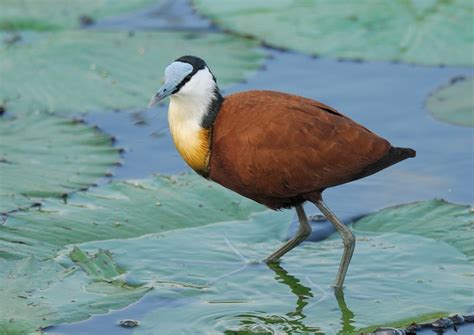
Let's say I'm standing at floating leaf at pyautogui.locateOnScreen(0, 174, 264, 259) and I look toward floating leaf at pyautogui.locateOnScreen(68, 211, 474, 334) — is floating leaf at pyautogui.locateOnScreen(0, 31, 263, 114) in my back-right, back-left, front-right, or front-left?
back-left

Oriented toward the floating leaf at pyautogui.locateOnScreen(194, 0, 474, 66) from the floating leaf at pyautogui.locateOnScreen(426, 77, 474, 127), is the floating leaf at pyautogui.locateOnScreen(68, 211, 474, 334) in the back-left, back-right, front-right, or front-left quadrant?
back-left

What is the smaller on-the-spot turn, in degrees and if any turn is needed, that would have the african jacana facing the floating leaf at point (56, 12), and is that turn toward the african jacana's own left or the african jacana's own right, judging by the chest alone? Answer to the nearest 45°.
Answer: approximately 45° to the african jacana's own right

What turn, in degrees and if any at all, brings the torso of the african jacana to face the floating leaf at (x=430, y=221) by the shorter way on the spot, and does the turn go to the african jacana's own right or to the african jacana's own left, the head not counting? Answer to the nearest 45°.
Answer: approximately 135° to the african jacana's own right

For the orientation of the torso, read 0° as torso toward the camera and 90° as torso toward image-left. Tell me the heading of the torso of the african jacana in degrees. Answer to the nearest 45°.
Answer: approximately 90°

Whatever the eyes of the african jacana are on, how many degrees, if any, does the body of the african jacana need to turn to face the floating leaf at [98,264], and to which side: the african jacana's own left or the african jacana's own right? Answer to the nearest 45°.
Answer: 0° — it already faces it

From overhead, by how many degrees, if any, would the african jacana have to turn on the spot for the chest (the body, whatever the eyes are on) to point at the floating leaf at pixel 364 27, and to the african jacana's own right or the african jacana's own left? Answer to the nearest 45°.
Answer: approximately 90° to the african jacana's own right

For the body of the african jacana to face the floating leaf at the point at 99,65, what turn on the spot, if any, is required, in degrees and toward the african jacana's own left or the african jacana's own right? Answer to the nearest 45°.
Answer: approximately 45° to the african jacana's own right

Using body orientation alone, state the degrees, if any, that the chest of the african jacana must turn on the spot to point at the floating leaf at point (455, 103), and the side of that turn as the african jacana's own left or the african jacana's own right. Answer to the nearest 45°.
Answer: approximately 135° to the african jacana's own right
